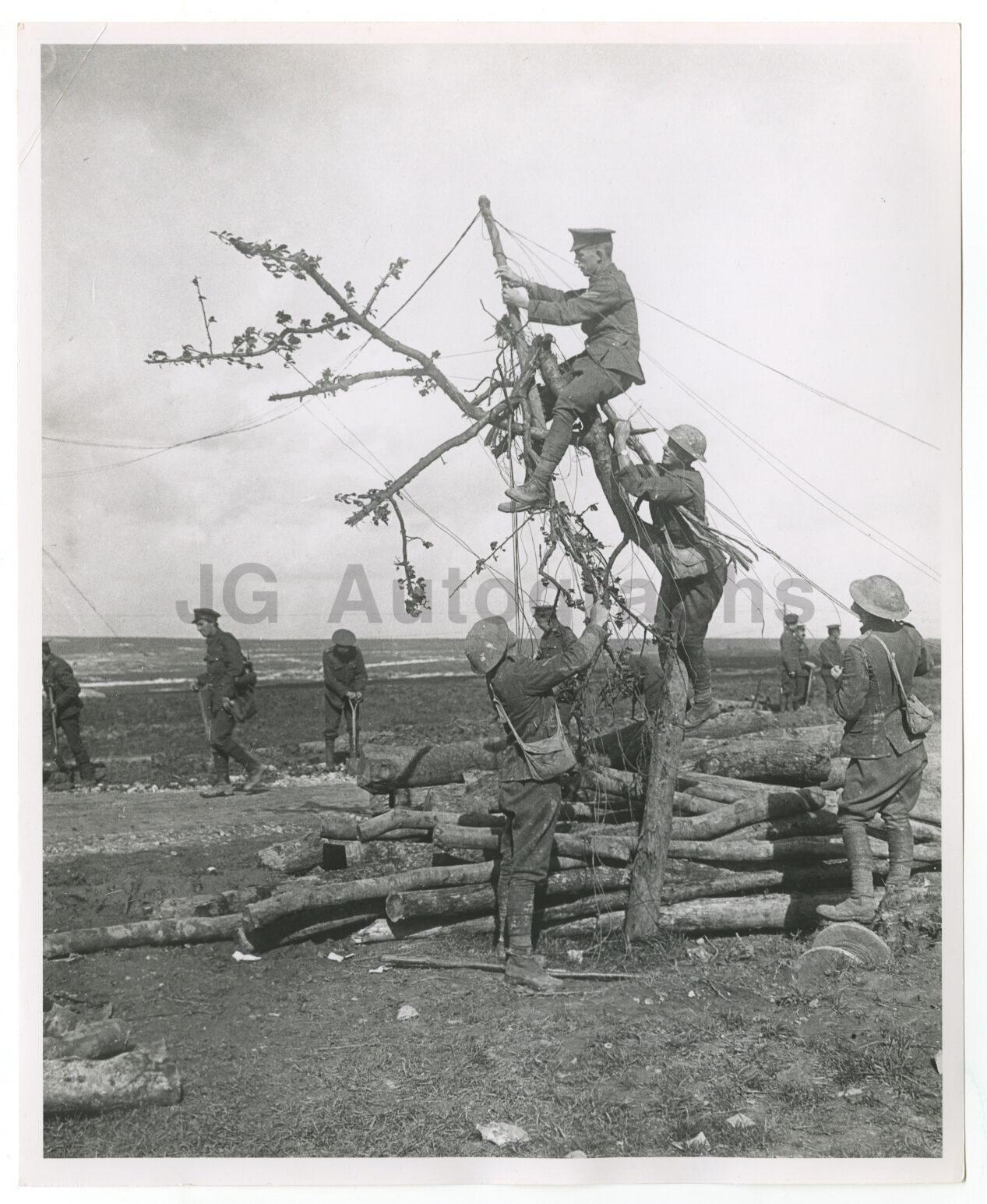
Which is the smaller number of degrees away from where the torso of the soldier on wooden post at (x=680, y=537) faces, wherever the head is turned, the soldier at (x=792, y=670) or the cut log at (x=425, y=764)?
the cut log

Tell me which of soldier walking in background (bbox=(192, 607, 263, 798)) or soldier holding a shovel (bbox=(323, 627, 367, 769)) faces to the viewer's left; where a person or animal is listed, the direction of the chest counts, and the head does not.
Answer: soldier walking in background (bbox=(192, 607, 263, 798))

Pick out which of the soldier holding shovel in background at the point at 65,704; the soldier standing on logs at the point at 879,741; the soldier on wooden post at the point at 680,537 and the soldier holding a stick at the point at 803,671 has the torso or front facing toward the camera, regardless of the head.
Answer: the soldier holding a stick at the point at 803,671

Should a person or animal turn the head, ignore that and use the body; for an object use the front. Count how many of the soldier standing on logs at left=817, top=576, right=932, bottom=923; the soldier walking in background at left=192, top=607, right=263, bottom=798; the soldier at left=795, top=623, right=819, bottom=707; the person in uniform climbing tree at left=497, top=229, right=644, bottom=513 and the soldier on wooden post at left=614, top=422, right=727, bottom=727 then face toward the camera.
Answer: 1

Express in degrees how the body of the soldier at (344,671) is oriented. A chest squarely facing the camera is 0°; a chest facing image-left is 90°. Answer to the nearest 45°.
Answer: approximately 0°

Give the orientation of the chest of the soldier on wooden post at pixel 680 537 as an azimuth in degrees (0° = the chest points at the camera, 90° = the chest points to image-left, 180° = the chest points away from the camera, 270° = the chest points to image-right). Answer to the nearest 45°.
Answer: approximately 90°

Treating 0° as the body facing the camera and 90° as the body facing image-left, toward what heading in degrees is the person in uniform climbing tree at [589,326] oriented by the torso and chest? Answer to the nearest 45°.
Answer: approximately 90°

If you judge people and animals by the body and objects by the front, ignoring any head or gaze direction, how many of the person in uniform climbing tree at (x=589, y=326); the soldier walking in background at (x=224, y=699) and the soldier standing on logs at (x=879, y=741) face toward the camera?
0

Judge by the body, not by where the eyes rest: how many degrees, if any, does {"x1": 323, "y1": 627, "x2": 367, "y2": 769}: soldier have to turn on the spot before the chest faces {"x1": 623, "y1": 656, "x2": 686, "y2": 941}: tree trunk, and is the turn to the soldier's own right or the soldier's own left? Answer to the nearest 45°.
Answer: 0° — they already face it

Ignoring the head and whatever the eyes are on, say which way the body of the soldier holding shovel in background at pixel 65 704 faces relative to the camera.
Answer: to the viewer's left

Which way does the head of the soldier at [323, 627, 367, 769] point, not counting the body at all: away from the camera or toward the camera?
toward the camera

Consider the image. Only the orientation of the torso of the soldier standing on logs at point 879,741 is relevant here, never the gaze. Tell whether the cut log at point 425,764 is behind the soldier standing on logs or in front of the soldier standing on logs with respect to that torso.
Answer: in front

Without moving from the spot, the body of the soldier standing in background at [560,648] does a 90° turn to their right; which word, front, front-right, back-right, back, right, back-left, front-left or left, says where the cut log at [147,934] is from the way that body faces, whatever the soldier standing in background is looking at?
front-left

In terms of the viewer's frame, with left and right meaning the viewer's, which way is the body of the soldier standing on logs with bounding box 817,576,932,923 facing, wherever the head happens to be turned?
facing away from the viewer and to the left of the viewer
